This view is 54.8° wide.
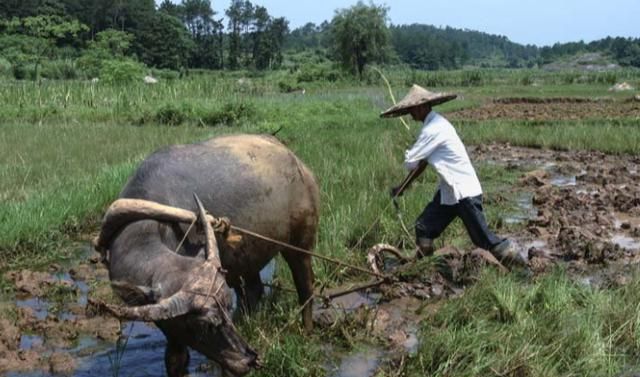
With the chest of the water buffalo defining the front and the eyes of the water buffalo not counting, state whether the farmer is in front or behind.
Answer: behind

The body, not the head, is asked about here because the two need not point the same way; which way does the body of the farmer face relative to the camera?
to the viewer's left

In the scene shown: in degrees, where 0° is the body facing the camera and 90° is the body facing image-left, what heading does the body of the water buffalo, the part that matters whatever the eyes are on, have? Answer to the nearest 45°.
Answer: approximately 45°

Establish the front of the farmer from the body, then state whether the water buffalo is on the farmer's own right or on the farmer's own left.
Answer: on the farmer's own left

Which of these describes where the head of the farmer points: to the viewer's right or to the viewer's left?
to the viewer's left

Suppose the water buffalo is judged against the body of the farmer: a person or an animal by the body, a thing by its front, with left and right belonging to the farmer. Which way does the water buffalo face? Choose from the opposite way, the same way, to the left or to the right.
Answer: to the left
